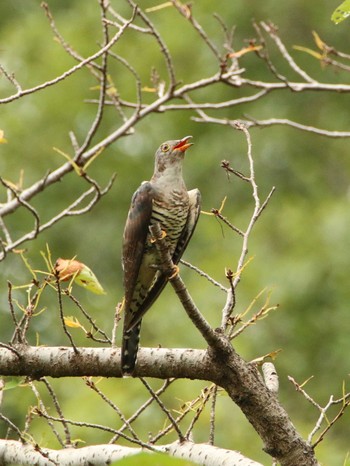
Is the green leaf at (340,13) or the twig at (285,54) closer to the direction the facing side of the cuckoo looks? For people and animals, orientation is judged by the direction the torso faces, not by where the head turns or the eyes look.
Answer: the green leaf

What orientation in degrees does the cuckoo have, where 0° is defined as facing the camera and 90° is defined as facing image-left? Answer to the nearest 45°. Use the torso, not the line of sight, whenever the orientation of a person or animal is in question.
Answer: approximately 315°

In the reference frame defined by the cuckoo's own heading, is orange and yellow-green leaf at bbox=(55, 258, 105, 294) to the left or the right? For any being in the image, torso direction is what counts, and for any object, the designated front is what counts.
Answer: on its right

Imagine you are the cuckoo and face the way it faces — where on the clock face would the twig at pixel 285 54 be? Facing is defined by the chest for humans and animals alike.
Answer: The twig is roughly at 10 o'clock from the cuckoo.

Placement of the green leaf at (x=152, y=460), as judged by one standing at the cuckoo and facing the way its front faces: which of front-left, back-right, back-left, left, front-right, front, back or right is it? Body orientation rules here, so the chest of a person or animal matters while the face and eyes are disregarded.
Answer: front-right
